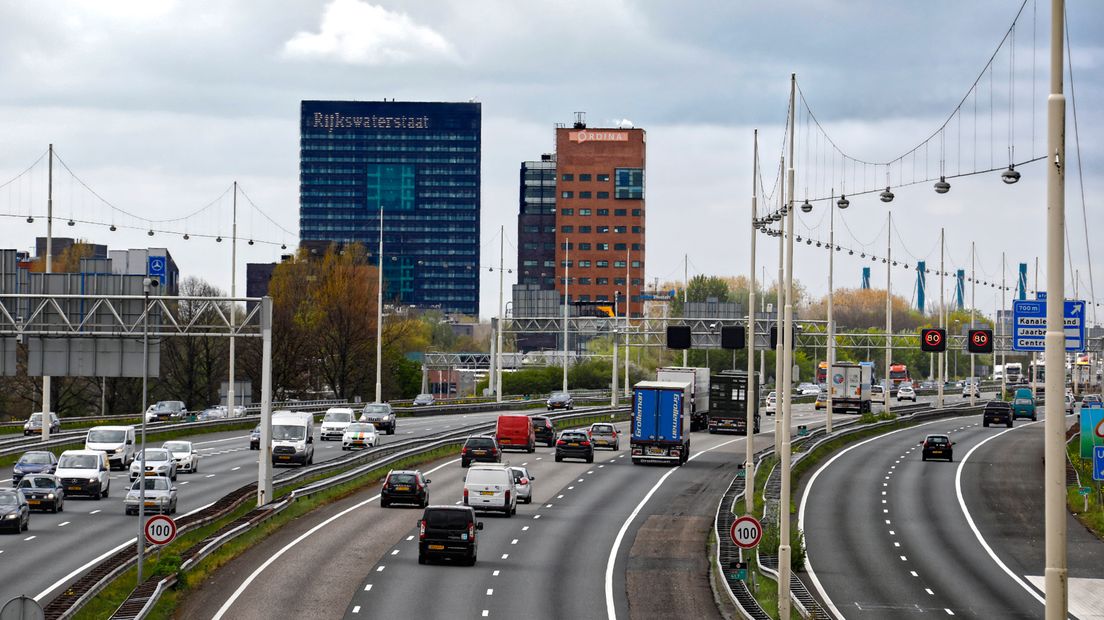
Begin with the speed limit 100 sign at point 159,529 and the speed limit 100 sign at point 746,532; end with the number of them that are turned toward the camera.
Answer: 2

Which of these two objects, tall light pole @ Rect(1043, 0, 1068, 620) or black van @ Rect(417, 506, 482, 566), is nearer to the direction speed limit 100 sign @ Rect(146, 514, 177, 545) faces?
the tall light pole

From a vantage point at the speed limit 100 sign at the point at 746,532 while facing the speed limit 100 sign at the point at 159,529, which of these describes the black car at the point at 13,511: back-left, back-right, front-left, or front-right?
front-right

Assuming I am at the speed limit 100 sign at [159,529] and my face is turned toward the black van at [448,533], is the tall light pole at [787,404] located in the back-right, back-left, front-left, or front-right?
front-right

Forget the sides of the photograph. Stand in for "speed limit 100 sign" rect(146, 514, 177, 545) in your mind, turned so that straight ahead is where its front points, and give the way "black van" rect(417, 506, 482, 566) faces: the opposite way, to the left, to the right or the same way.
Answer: the opposite way

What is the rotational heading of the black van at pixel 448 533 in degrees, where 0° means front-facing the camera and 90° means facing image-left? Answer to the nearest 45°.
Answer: approximately 180°

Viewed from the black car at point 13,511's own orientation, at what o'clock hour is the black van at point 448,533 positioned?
The black van is roughly at 9 o'clock from the black car.

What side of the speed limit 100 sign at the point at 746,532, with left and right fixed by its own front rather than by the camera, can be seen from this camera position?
front

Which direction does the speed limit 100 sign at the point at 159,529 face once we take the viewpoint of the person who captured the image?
facing the viewer

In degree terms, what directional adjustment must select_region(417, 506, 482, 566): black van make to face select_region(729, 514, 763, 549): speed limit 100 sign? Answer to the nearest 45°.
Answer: approximately 135° to its right

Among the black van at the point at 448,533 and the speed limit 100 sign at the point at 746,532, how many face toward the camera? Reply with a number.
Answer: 1

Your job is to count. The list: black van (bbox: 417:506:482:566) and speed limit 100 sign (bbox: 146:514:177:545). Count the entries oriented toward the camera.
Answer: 1

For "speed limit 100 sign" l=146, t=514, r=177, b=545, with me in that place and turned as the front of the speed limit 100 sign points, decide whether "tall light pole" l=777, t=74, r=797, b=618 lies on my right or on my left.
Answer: on my left
